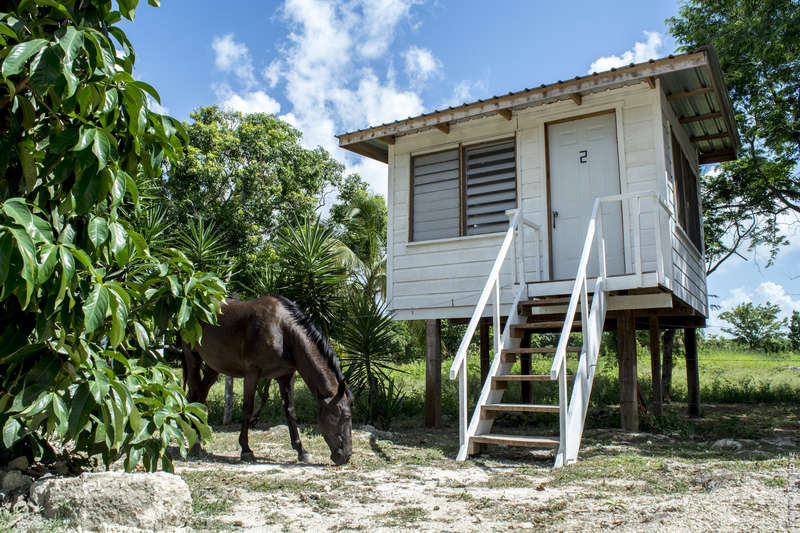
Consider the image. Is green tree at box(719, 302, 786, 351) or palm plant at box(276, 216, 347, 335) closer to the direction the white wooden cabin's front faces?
the palm plant

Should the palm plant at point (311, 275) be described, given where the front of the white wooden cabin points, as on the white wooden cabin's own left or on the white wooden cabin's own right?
on the white wooden cabin's own right

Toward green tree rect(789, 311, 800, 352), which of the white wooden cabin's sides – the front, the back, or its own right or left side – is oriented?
back

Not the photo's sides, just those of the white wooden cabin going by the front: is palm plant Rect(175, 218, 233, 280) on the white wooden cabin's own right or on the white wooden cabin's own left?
on the white wooden cabin's own right

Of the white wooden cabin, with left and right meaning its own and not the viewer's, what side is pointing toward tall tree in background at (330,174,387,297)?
right

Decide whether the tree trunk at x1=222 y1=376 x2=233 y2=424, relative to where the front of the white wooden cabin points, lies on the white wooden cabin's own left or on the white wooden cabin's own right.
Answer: on the white wooden cabin's own right

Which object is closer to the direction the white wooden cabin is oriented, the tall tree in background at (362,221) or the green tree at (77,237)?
the green tree

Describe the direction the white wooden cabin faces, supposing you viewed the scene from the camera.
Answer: facing the viewer and to the left of the viewer

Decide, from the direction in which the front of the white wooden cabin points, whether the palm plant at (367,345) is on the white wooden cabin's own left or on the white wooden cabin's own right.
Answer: on the white wooden cabin's own right

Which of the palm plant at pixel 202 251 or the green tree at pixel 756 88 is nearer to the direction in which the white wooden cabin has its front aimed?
the palm plant

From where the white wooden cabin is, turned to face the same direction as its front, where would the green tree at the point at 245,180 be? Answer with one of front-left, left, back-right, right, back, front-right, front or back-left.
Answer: right

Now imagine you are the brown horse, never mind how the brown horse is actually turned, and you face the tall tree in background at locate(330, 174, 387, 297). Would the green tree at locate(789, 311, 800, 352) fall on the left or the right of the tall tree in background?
right
